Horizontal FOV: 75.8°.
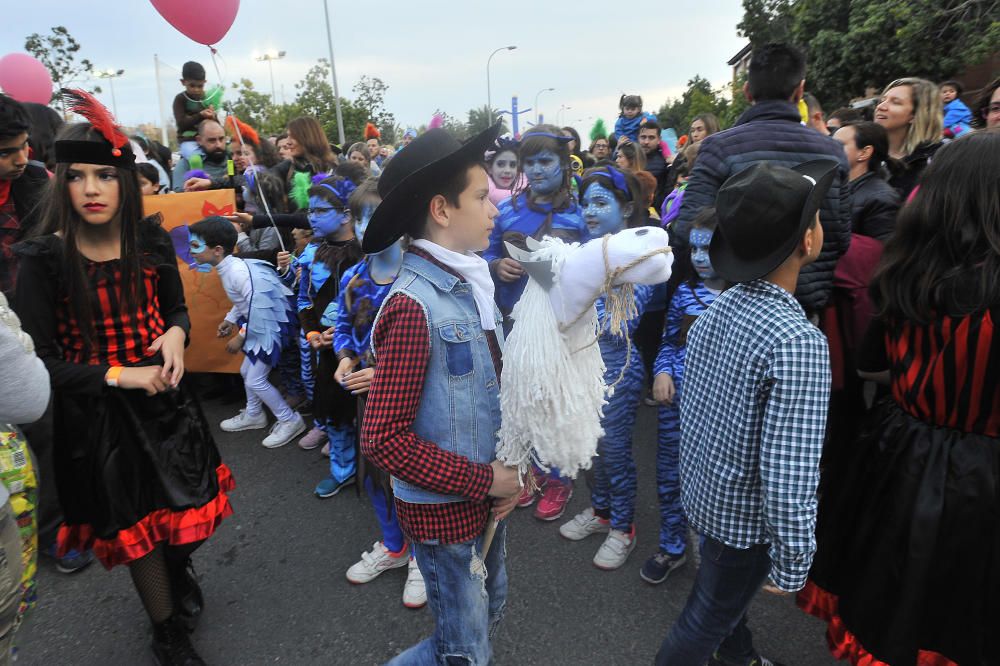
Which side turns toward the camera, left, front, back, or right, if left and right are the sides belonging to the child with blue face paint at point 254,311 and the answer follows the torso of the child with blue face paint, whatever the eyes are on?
left

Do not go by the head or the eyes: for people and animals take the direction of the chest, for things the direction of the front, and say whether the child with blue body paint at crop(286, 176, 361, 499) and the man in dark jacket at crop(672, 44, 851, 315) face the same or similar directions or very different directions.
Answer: very different directions

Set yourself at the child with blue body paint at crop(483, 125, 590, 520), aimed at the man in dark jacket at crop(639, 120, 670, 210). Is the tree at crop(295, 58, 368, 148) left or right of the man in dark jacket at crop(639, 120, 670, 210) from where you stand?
left

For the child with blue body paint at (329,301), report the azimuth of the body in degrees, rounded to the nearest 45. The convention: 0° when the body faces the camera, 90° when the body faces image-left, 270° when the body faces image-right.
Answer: approximately 45°

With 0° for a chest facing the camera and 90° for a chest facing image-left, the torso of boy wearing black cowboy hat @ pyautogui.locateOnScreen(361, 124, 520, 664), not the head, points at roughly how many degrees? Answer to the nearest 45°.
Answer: approximately 270°

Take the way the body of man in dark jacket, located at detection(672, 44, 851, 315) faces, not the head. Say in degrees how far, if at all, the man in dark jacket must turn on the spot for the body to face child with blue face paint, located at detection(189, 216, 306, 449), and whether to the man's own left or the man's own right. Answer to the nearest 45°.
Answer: approximately 90° to the man's own left

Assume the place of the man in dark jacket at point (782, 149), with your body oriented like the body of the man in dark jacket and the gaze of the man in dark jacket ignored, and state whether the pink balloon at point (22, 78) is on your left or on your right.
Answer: on your left

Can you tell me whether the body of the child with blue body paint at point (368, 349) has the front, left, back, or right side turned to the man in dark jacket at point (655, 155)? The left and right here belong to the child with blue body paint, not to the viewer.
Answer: back

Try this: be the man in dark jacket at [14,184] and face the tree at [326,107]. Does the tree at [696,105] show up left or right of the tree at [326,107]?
right

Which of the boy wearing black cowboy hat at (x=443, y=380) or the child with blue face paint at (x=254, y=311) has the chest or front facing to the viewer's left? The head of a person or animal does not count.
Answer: the child with blue face paint

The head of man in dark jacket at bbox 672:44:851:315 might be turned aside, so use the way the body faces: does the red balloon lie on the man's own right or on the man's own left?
on the man's own left

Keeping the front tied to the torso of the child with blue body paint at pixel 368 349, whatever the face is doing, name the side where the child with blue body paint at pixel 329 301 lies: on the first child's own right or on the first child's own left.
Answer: on the first child's own right
